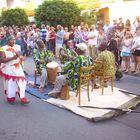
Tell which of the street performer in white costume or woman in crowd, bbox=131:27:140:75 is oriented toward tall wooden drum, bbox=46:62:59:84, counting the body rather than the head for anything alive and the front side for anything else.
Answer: the woman in crowd

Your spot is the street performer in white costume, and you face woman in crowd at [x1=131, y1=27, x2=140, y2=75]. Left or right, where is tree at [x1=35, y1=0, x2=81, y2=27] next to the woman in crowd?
left

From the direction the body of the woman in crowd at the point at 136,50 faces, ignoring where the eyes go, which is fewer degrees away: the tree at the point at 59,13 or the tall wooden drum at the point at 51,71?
the tall wooden drum

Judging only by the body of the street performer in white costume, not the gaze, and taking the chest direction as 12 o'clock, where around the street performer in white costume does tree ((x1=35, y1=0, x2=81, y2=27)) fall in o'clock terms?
The tree is roughly at 8 o'clock from the street performer in white costume.

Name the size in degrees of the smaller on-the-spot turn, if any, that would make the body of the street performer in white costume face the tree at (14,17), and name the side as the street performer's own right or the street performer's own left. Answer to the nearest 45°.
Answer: approximately 135° to the street performer's own left

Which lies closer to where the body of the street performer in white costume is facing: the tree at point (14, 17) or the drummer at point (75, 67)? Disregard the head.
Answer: the drummer

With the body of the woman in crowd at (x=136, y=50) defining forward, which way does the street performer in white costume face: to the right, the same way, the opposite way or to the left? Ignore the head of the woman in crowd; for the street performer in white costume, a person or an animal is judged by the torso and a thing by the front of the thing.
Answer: to the left

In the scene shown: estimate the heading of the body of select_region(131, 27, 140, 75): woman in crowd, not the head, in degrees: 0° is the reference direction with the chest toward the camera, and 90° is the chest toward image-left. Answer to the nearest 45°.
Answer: approximately 45°

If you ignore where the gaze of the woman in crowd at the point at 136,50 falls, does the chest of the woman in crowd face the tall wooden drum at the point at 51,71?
yes

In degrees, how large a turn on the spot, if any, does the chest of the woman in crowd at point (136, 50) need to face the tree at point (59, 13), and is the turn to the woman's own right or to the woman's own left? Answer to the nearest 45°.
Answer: approximately 90° to the woman's own right
